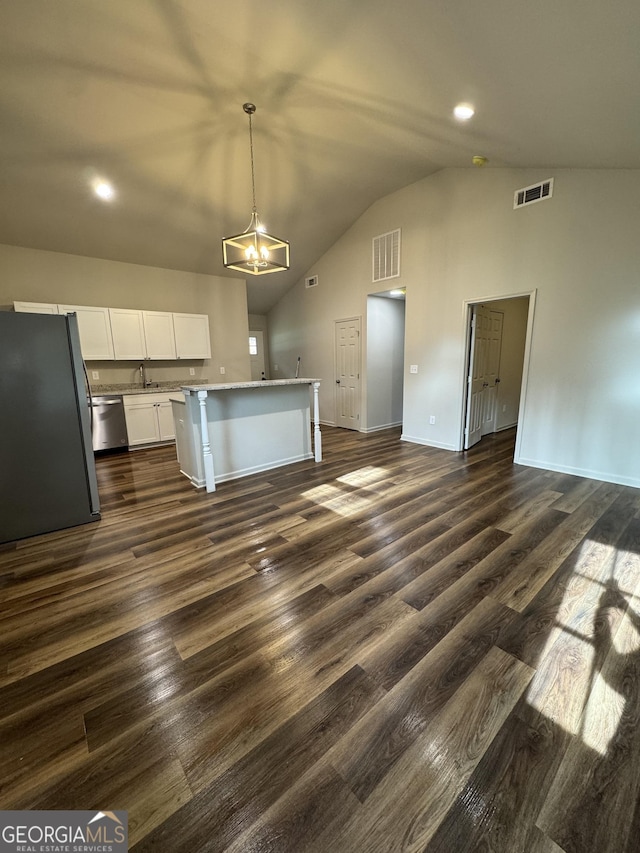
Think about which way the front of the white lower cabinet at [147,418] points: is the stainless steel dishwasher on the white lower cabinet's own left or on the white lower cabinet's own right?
on the white lower cabinet's own right

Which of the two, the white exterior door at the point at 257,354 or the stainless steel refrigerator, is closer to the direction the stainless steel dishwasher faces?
the stainless steel refrigerator

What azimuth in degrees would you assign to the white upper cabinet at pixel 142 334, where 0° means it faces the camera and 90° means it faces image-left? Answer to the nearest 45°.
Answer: approximately 0°

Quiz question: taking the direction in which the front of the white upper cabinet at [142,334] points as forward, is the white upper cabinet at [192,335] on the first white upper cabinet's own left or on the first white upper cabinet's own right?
on the first white upper cabinet's own left
